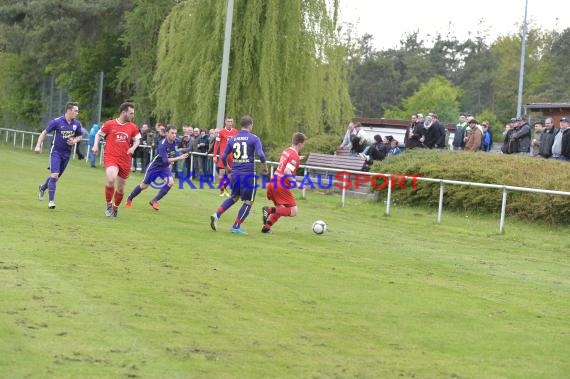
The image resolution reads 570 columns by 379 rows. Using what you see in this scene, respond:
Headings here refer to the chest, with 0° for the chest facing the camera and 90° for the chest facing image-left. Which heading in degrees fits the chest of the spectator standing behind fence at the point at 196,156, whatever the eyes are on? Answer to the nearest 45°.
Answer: approximately 0°

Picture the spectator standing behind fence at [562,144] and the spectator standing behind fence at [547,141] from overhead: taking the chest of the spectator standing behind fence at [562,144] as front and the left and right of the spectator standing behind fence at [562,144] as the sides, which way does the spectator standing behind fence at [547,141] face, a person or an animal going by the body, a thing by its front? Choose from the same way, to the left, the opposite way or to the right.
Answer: the same way

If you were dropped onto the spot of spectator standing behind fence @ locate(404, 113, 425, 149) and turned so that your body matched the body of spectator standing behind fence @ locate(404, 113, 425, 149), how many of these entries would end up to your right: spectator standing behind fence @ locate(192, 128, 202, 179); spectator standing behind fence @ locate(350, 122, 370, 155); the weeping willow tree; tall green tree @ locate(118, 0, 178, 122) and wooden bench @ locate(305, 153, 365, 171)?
5

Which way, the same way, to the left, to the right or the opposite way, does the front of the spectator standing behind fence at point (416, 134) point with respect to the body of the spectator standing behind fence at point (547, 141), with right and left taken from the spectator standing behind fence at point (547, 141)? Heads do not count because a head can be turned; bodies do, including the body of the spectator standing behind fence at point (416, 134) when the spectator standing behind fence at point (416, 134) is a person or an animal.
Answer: the same way

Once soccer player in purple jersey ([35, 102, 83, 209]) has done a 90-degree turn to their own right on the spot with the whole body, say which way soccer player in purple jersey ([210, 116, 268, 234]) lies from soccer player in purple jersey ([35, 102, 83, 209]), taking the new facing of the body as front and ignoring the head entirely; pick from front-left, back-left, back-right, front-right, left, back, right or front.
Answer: left

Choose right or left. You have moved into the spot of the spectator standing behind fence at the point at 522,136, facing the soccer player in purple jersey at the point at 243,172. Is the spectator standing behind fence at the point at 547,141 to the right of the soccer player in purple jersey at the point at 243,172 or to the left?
left

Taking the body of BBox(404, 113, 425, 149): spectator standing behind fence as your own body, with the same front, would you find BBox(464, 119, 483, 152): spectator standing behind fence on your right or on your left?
on your left

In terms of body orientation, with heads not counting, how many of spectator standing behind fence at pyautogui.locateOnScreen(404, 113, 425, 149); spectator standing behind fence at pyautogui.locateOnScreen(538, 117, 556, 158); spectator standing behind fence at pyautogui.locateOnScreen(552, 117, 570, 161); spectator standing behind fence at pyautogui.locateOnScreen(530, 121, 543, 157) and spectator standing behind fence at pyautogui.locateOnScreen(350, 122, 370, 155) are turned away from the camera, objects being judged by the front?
0

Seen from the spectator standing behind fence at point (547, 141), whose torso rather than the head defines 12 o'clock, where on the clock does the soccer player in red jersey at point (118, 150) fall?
The soccer player in red jersey is roughly at 12 o'clock from the spectator standing behind fence.

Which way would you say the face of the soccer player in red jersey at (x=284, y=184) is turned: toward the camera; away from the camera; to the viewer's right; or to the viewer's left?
to the viewer's right

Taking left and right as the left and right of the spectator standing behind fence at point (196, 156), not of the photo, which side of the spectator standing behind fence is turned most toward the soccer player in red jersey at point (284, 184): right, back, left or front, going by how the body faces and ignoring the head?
front

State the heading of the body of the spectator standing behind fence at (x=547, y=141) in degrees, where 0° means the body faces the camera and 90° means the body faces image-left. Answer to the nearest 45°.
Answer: approximately 45°

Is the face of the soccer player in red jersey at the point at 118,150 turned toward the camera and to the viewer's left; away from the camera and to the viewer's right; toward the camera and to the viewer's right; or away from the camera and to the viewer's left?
toward the camera and to the viewer's right

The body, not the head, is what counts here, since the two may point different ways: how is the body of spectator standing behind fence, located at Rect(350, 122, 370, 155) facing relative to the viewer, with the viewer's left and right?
facing the viewer and to the left of the viewer

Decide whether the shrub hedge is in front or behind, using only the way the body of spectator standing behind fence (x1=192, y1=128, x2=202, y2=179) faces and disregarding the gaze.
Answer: in front

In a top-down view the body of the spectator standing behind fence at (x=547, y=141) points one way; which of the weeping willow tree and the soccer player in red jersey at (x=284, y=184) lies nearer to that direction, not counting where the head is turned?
the soccer player in red jersey

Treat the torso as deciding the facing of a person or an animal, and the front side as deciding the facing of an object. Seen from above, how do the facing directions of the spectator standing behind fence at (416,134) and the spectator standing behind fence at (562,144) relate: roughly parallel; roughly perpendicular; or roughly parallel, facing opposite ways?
roughly parallel
